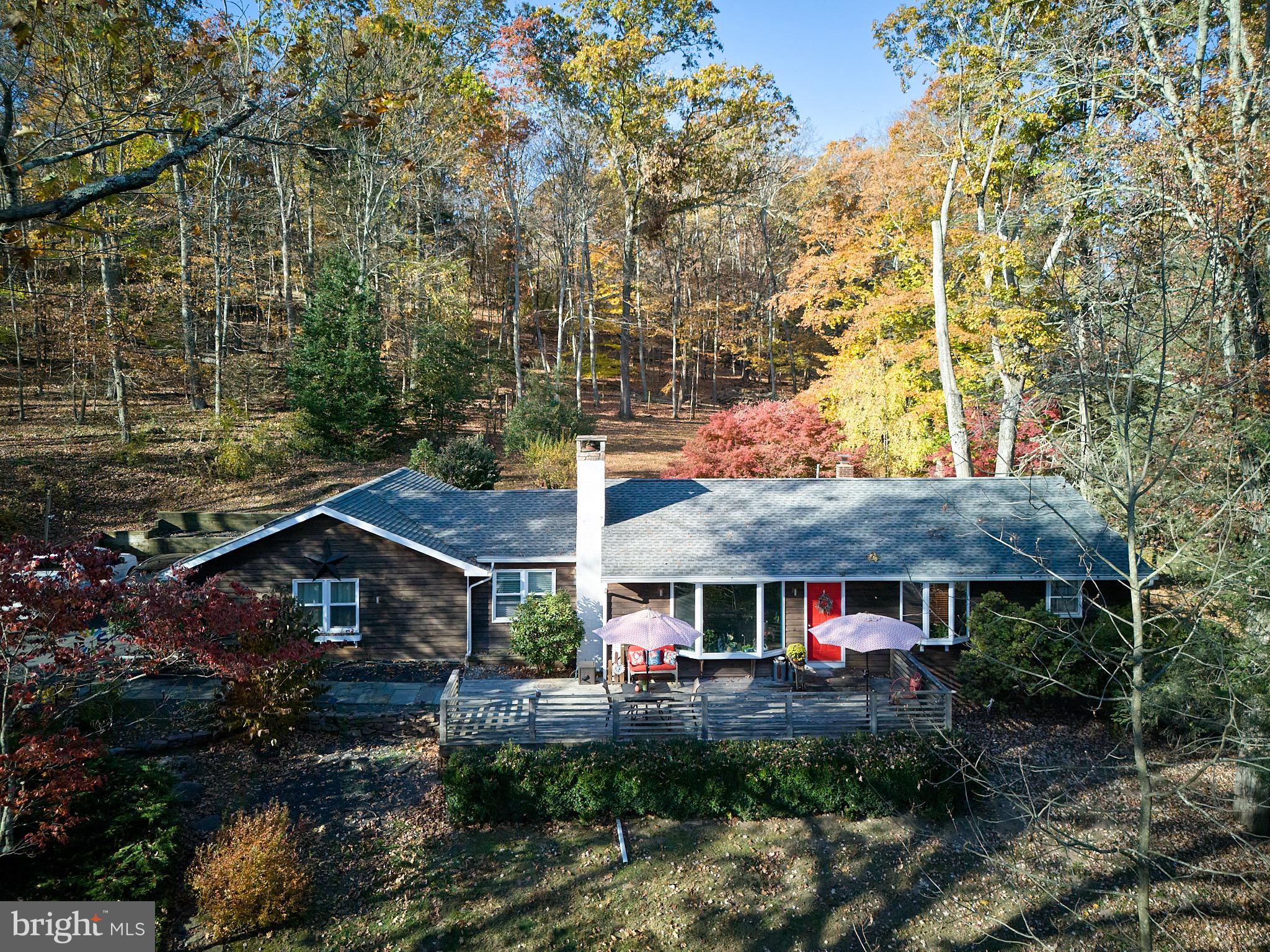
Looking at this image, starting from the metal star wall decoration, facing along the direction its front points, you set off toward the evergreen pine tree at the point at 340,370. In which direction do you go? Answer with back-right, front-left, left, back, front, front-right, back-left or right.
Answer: back

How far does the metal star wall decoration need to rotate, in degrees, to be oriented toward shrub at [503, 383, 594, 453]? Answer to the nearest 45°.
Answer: approximately 135° to its left

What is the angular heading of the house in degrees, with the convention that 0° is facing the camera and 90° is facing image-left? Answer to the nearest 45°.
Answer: approximately 0°

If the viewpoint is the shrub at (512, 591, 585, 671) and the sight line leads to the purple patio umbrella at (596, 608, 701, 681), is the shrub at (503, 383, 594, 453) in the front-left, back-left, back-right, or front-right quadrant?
back-left

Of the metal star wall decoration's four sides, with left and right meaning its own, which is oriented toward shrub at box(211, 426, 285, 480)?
back

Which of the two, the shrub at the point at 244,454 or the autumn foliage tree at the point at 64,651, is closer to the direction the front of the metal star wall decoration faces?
the autumn foliage tree

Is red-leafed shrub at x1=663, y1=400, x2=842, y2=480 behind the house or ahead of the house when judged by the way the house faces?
behind

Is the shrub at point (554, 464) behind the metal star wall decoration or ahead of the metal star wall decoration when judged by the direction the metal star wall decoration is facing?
behind

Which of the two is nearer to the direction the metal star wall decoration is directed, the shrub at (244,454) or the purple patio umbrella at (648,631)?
the purple patio umbrella

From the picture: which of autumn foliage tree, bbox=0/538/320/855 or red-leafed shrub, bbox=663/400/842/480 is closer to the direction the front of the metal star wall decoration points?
the autumn foliage tree

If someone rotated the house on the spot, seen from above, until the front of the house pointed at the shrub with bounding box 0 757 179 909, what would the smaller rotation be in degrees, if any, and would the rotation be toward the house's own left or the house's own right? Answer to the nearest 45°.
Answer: approximately 45° to the house's own right

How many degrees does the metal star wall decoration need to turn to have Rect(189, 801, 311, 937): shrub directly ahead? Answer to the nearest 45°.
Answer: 0° — it already faces it
